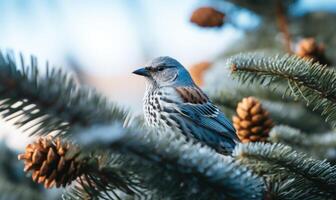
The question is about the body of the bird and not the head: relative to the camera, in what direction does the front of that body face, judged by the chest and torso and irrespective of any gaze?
to the viewer's left

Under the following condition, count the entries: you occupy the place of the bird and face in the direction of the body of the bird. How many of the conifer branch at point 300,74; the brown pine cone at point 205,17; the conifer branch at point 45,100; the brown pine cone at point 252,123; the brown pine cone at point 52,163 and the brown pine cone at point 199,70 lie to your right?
2

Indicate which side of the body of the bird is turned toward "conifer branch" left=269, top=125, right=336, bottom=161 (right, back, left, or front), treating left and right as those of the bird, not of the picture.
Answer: back

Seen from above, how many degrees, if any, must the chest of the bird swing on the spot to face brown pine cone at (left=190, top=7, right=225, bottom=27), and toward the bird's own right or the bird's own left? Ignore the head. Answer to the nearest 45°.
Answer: approximately 90° to the bird's own right

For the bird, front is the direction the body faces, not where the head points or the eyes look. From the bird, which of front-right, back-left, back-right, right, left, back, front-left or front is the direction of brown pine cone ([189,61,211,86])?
right

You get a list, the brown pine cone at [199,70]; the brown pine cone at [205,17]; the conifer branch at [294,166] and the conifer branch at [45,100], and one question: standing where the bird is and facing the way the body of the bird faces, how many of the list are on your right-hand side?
2

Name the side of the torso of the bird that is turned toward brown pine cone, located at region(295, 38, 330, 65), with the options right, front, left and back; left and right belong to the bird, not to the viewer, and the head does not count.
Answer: back

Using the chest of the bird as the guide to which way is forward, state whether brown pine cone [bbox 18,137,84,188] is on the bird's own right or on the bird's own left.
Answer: on the bird's own left

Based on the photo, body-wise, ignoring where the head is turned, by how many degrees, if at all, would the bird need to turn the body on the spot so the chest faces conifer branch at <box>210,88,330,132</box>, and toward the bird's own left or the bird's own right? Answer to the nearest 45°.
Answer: approximately 180°
